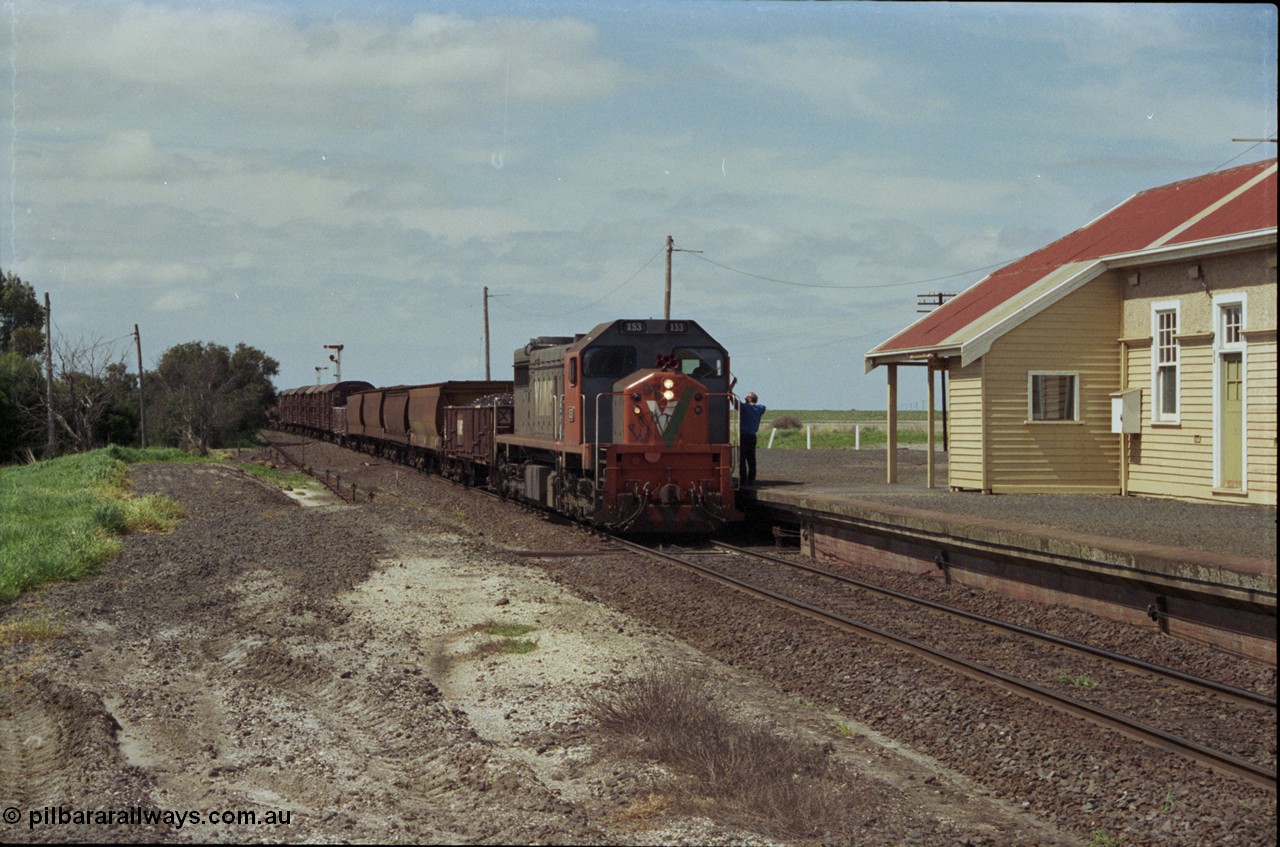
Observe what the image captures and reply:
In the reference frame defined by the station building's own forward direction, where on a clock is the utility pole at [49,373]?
The utility pole is roughly at 2 o'clock from the station building.

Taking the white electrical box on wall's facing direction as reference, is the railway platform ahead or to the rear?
ahead

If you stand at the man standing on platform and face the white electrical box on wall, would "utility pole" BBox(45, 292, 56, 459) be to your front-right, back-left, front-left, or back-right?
back-left

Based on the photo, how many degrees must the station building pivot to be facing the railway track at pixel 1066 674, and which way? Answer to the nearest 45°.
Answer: approximately 45° to its left

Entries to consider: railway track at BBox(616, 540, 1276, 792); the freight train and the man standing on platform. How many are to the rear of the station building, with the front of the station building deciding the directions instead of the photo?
0

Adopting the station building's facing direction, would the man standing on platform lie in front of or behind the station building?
in front

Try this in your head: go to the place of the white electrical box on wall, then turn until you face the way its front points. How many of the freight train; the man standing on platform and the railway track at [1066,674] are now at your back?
0

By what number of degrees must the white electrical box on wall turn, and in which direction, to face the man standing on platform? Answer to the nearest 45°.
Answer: approximately 45° to its right

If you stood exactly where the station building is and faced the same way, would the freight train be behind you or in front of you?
in front

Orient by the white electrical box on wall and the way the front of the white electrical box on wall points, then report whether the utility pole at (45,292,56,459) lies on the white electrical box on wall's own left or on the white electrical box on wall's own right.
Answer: on the white electrical box on wall's own right

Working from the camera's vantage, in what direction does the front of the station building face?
facing the viewer and to the left of the viewer
